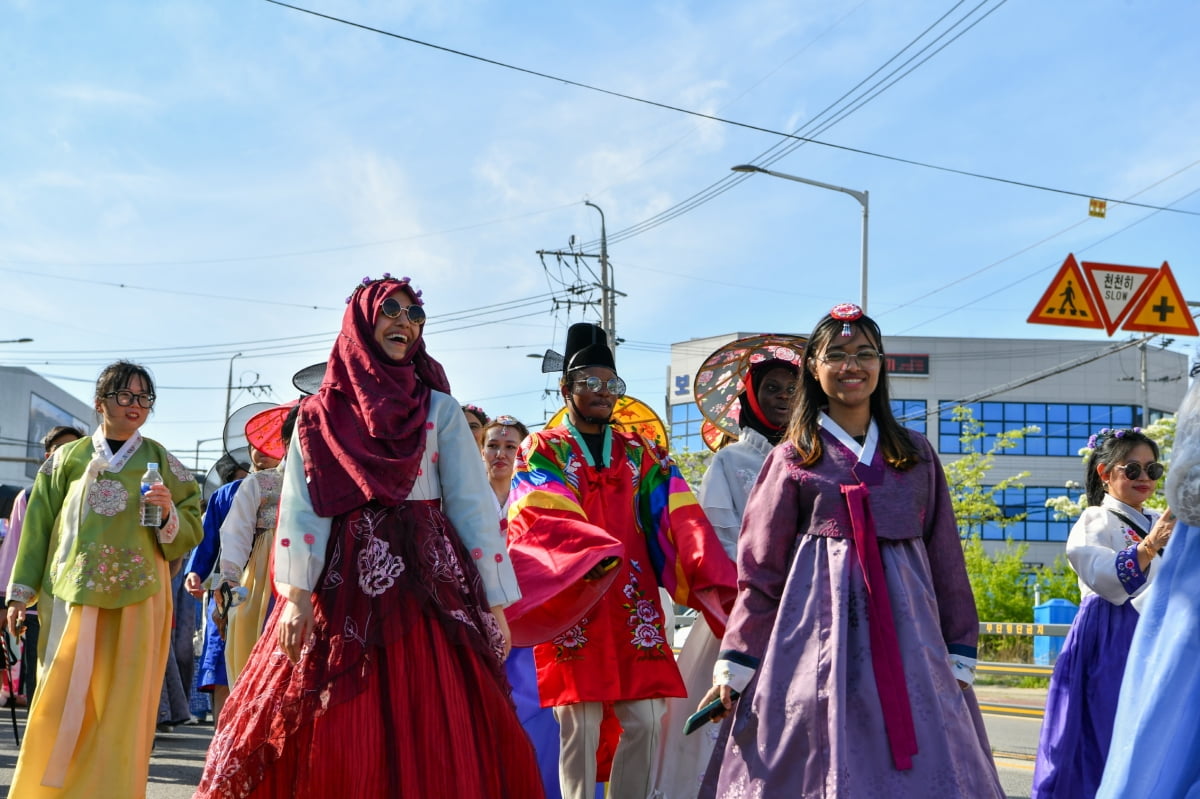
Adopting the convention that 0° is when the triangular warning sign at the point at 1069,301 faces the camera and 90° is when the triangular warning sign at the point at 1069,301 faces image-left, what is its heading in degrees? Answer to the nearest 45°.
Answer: approximately 0°

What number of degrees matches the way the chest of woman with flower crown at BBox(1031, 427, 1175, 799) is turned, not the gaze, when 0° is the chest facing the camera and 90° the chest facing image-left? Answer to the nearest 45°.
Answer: approximately 315°

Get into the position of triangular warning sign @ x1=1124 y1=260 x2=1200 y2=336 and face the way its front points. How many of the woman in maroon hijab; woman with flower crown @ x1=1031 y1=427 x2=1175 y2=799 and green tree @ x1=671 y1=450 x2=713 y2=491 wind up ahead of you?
2

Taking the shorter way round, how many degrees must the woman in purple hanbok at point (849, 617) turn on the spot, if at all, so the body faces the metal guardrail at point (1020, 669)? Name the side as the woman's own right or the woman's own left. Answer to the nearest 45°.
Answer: approximately 180°

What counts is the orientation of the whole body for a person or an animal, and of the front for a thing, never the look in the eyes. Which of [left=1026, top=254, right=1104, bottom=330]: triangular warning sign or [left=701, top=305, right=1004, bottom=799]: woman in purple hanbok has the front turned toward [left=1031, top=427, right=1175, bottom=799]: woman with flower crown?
the triangular warning sign

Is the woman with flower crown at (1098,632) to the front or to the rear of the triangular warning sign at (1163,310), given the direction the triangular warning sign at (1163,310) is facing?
to the front

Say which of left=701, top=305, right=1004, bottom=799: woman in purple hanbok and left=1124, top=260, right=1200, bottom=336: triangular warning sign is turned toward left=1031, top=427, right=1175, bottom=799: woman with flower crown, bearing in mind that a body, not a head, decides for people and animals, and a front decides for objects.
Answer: the triangular warning sign

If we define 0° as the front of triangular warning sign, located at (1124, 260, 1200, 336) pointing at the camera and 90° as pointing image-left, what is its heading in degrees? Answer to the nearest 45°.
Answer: approximately 0°

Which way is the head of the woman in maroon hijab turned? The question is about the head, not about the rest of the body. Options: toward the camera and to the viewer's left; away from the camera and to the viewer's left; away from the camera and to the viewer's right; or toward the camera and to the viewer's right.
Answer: toward the camera and to the viewer's right
